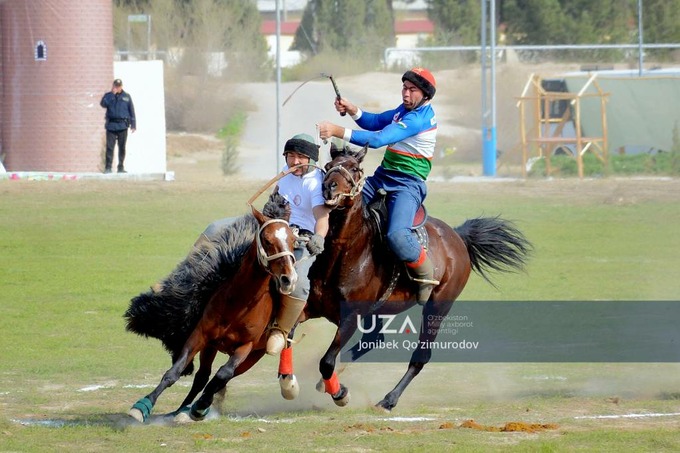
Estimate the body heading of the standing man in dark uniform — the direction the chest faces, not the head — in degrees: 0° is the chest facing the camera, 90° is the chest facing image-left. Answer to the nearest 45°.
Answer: approximately 0°

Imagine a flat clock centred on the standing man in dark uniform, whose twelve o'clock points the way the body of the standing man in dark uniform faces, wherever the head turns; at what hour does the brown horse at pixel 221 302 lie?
The brown horse is roughly at 12 o'clock from the standing man in dark uniform.

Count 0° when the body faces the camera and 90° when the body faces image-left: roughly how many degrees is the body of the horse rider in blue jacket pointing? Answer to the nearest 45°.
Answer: approximately 45°

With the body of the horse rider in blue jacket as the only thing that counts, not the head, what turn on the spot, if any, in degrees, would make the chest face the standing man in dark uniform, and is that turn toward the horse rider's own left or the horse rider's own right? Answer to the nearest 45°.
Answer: approximately 135° to the horse rider's own right

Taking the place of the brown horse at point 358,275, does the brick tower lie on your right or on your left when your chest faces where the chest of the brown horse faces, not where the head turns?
on your right

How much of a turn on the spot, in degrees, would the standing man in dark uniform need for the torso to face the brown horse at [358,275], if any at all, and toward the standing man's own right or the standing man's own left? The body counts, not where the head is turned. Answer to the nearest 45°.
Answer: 0° — they already face it

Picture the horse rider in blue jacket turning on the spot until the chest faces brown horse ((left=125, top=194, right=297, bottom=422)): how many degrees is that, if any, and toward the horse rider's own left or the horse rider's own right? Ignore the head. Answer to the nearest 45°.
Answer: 0° — they already face it
